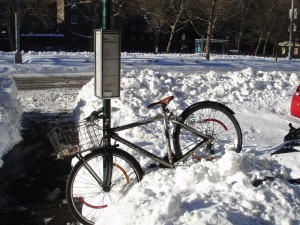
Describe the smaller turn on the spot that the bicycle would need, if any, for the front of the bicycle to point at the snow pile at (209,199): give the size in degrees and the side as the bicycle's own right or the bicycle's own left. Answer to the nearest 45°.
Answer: approximately 135° to the bicycle's own left

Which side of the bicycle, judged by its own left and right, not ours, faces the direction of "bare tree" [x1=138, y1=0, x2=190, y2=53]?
right

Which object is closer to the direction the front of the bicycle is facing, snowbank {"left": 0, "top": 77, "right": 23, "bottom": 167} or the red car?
the snowbank

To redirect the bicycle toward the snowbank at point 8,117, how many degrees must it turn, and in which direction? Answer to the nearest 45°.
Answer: approximately 45° to its right

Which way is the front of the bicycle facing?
to the viewer's left

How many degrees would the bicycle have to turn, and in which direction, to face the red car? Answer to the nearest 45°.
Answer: approximately 135° to its right
